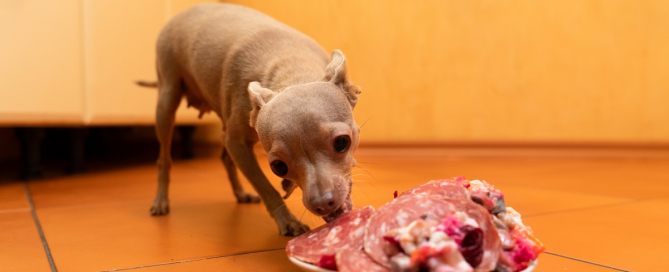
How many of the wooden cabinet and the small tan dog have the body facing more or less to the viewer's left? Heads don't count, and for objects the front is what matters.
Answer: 0

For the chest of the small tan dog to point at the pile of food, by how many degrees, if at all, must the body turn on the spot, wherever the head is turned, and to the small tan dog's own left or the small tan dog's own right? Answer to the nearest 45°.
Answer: approximately 45° to the small tan dog's own right

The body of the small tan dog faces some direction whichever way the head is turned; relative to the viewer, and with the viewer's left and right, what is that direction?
facing the viewer and to the right of the viewer

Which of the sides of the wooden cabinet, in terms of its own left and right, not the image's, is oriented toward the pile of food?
front

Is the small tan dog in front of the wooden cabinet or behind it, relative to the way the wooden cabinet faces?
in front

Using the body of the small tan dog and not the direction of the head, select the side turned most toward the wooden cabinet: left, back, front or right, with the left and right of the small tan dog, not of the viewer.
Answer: back
